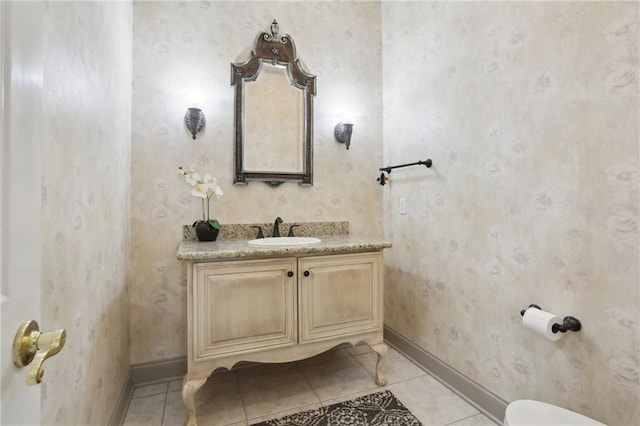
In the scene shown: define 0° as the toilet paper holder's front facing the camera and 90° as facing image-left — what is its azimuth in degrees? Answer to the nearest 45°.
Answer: approximately 45°

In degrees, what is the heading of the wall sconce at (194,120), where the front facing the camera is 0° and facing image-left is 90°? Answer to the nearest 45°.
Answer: approximately 0°

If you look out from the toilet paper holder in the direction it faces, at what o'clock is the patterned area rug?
The patterned area rug is roughly at 1 o'clock from the toilet paper holder.

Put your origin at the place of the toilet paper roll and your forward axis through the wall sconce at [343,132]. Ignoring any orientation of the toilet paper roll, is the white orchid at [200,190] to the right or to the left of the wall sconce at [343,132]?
left

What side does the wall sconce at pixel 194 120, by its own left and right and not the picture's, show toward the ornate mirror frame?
left

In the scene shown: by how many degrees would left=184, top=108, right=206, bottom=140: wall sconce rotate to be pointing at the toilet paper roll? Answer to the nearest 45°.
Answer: approximately 45° to its left

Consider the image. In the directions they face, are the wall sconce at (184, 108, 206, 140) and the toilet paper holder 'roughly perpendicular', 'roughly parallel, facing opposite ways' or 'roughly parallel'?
roughly perpendicular
